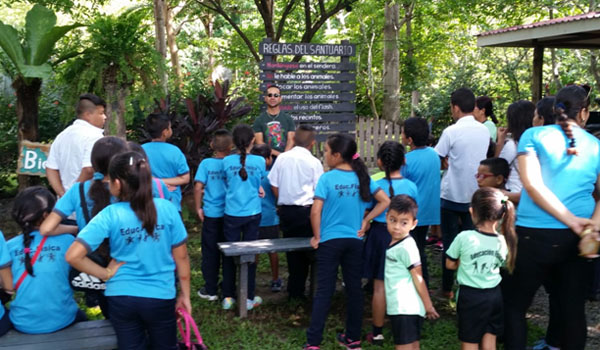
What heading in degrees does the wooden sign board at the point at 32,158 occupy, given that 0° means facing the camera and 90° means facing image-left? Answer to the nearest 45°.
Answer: approximately 0°

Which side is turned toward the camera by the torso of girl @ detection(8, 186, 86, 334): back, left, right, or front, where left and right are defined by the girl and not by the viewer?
back

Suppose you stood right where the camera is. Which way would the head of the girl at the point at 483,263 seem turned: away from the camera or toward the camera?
away from the camera

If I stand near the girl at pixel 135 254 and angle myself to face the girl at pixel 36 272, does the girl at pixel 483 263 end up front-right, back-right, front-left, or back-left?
back-right

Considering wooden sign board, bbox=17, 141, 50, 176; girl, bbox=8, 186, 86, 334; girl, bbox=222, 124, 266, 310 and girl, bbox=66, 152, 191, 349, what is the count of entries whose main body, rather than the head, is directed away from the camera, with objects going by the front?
3

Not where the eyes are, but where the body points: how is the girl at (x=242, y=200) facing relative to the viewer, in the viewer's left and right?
facing away from the viewer

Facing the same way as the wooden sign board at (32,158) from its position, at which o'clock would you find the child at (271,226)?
The child is roughly at 10 o'clock from the wooden sign board.

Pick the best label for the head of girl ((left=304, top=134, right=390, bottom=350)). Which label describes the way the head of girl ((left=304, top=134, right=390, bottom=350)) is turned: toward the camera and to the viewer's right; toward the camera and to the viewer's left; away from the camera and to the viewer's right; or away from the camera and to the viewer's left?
away from the camera and to the viewer's left

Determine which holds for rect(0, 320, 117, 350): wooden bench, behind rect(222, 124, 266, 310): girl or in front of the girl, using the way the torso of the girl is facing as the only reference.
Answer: behind

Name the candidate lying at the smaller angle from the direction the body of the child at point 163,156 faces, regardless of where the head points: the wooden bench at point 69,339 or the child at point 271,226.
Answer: the child

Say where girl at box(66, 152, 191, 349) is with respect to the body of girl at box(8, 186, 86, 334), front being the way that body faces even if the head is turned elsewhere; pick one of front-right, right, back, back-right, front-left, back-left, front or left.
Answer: back-right
